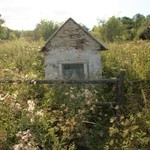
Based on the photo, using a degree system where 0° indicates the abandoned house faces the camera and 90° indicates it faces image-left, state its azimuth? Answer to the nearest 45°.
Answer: approximately 0°
